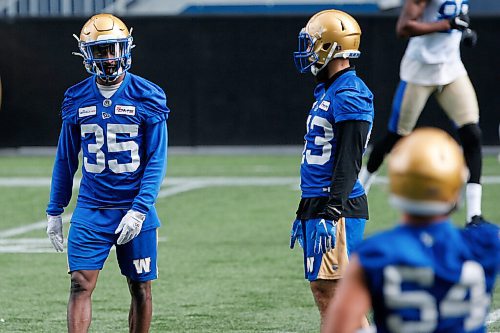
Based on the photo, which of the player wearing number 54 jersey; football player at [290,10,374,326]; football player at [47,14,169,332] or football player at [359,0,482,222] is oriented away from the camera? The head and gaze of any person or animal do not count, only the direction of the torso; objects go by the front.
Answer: the player wearing number 54 jersey

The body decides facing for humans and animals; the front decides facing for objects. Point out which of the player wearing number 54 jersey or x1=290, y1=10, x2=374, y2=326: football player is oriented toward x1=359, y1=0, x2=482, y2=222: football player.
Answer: the player wearing number 54 jersey

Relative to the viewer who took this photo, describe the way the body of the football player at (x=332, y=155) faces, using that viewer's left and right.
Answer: facing the viewer and to the left of the viewer

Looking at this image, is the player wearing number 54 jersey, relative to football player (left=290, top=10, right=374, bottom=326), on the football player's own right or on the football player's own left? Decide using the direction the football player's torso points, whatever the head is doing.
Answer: on the football player's own left

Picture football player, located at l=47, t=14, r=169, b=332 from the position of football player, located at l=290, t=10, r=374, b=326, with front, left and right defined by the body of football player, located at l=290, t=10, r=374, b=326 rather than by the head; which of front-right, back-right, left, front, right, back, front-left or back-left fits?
front-right

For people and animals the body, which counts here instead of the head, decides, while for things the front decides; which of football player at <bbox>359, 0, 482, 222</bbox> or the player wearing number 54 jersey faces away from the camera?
the player wearing number 54 jersey

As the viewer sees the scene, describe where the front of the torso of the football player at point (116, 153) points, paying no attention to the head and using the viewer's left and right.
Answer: facing the viewer

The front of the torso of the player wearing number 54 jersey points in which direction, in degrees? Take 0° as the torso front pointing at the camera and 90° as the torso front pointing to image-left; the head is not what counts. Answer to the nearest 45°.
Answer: approximately 180°

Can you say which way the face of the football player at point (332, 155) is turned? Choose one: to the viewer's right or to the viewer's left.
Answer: to the viewer's left

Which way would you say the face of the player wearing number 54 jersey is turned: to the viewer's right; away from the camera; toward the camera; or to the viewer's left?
away from the camera

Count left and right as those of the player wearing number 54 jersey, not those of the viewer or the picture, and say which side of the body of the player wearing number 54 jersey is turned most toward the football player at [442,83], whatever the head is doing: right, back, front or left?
front
